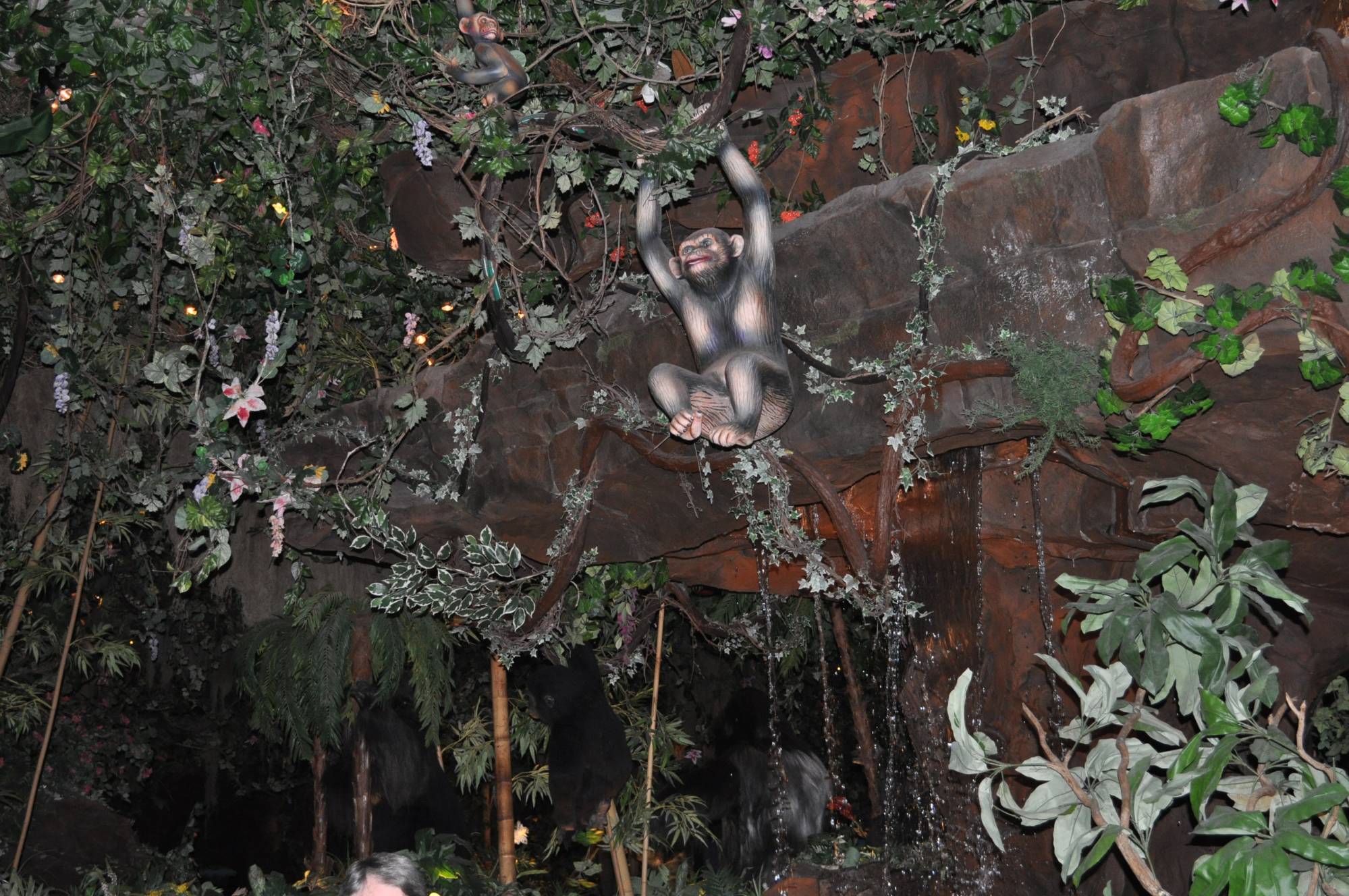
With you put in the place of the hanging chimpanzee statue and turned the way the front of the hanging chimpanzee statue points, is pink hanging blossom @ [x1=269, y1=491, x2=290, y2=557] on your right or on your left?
on your right

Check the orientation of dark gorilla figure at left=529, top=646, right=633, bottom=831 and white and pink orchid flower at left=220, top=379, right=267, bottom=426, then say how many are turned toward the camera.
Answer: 1

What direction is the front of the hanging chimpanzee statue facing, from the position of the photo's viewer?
facing the viewer and to the left of the viewer

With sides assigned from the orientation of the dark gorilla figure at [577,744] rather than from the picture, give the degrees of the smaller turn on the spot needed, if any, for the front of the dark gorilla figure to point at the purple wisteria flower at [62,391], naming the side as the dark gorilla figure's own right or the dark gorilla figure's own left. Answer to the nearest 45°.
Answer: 0° — it already faces it

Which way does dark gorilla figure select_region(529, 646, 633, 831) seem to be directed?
to the viewer's left

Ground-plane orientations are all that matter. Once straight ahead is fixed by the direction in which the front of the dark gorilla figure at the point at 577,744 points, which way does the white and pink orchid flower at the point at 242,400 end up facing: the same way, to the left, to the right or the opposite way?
to the left

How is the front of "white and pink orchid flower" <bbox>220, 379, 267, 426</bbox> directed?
toward the camera

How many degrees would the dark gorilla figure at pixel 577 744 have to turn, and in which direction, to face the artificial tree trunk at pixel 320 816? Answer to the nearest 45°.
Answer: approximately 45° to its right

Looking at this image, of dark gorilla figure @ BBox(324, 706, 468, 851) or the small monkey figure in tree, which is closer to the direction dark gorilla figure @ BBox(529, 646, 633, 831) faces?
the dark gorilla figure

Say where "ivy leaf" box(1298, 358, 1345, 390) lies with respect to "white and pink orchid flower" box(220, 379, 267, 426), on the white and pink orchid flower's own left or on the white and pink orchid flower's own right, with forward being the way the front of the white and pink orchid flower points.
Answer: on the white and pink orchid flower's own left

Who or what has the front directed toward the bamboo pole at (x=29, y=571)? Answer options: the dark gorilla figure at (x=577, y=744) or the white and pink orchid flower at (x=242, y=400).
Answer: the dark gorilla figure

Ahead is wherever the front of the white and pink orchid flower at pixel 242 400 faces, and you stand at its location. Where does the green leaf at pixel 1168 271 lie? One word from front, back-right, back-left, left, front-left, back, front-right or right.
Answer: front-left
